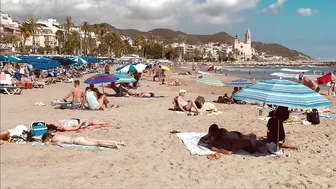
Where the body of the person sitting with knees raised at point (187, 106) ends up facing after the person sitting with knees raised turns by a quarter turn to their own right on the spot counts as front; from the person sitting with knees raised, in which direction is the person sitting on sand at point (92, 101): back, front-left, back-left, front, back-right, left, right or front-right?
front-right

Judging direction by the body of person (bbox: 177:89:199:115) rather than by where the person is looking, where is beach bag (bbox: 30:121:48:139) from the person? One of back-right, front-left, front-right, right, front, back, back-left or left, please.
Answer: right

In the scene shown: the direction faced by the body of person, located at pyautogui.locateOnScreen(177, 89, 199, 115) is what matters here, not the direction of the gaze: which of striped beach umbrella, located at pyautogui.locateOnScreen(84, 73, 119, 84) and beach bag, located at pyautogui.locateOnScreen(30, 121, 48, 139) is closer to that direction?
the beach bag

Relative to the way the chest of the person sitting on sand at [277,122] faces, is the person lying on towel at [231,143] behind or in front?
behind

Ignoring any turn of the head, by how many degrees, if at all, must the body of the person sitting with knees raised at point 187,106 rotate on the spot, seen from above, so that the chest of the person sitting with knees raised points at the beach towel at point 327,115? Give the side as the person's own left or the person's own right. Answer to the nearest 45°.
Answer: approximately 45° to the person's own left

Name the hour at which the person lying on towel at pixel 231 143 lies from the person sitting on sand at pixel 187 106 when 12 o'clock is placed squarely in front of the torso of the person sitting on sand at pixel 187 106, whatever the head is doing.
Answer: the person lying on towel at pixel 231 143 is roughly at 1 o'clock from the person sitting on sand at pixel 187 106.

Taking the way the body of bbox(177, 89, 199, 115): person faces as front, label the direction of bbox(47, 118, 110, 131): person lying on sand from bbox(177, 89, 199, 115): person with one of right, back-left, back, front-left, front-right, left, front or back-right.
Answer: right

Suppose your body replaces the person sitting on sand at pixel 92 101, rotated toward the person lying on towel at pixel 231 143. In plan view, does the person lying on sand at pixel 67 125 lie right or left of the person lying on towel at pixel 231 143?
right

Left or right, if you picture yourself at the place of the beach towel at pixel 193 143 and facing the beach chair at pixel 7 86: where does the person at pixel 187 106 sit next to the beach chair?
right
